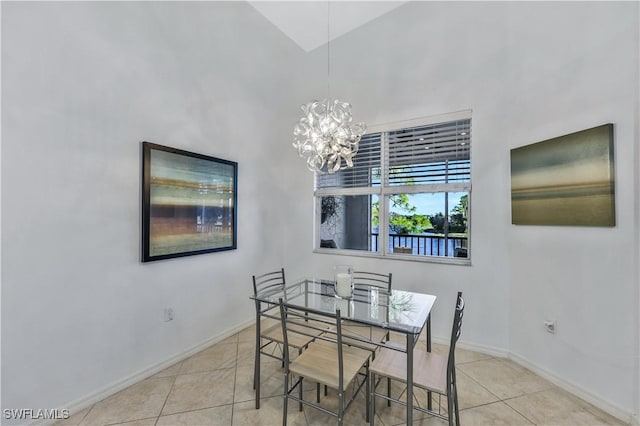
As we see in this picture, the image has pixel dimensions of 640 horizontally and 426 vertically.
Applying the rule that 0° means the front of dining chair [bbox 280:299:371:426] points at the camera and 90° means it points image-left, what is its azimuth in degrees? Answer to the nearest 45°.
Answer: approximately 225°

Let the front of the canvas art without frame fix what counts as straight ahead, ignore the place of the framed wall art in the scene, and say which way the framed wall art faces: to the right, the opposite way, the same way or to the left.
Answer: the opposite way

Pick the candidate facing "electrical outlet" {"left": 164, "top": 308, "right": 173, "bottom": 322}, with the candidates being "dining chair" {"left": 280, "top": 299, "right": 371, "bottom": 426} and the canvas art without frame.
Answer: the canvas art without frame

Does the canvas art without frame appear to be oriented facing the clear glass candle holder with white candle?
yes

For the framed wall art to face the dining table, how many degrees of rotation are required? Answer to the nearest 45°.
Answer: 0° — it already faces it

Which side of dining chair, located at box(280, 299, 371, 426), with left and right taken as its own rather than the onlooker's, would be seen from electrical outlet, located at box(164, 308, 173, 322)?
left

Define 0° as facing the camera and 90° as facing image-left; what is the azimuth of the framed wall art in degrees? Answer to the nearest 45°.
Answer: approximately 315°

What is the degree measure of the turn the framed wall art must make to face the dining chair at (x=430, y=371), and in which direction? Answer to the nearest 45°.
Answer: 0° — it already faces it
